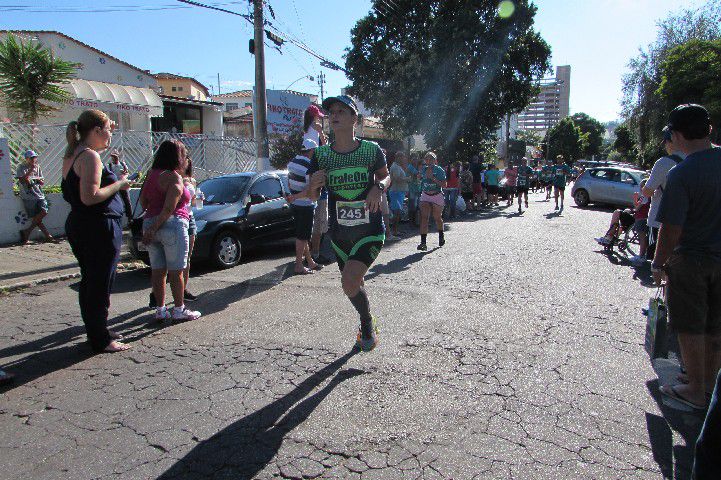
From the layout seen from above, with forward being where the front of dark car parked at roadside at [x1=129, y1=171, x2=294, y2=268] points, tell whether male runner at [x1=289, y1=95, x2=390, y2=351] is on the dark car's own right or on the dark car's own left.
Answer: on the dark car's own left

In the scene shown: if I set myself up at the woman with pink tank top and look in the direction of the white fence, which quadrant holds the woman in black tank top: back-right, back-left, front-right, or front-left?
back-left

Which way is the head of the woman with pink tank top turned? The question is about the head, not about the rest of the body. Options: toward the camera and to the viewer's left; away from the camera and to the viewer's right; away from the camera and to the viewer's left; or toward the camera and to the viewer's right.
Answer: away from the camera and to the viewer's right

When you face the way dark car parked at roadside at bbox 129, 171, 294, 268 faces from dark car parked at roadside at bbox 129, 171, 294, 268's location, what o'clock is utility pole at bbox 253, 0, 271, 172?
The utility pole is roughly at 5 o'clock from the dark car parked at roadside.

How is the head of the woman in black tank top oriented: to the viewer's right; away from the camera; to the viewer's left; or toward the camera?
to the viewer's right

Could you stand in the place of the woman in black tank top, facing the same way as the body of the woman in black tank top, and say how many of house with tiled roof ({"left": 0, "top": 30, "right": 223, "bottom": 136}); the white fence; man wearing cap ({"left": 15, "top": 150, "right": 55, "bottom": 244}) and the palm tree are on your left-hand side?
4

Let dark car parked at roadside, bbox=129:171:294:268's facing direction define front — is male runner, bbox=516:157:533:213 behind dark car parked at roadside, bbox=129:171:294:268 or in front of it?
behind

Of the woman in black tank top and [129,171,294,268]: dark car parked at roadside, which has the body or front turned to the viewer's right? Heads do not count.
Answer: the woman in black tank top

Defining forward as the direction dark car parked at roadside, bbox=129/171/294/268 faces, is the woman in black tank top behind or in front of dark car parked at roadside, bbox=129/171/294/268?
in front

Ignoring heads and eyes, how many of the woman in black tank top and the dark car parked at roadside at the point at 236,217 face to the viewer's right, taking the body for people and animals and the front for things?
1

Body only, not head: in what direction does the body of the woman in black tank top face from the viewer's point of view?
to the viewer's right

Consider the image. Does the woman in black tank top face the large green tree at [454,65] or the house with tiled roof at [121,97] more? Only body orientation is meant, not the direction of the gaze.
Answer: the large green tree
